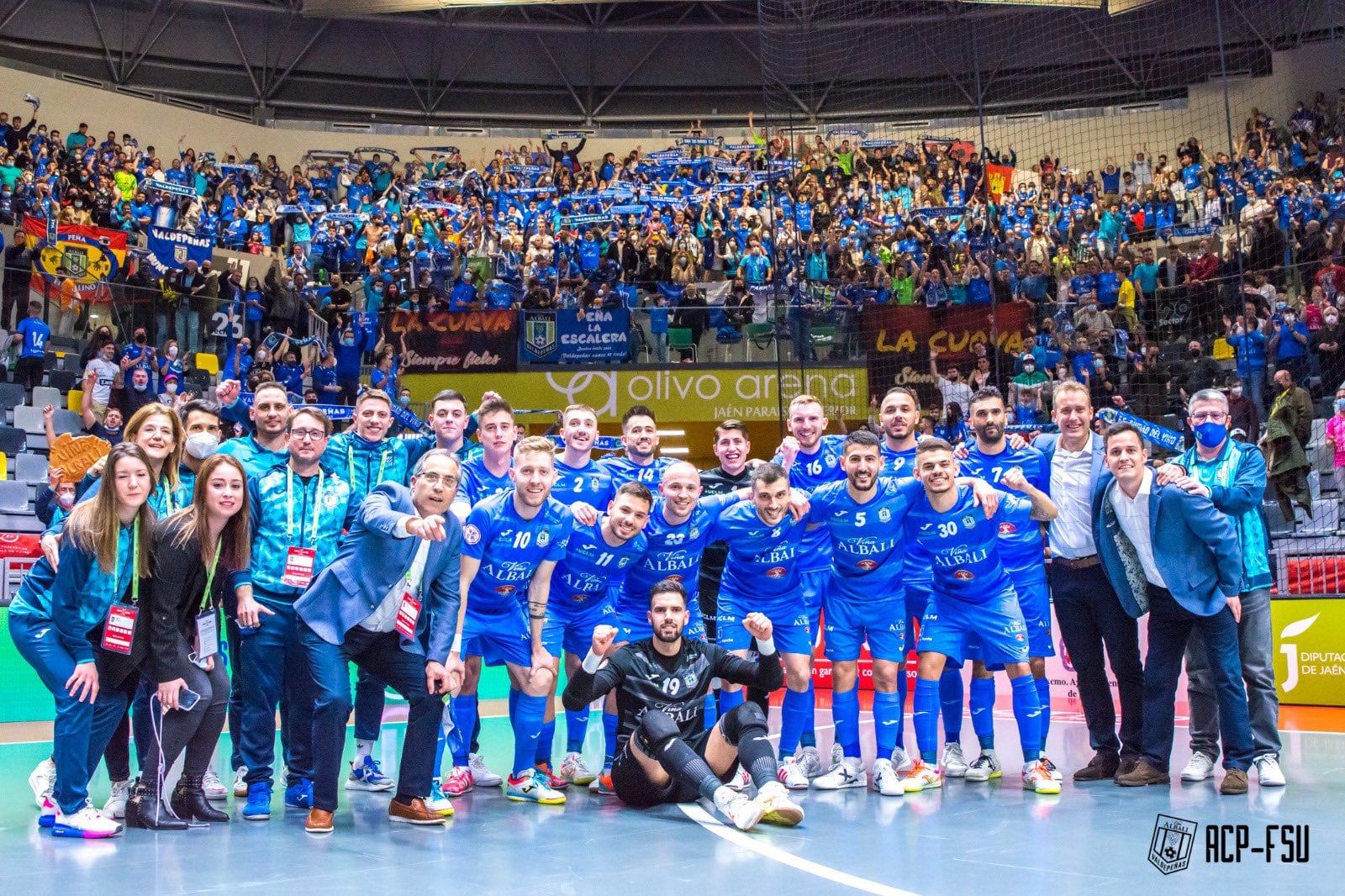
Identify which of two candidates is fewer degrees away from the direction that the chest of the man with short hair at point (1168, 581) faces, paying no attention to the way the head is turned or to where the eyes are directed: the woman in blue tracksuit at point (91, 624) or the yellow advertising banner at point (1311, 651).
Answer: the woman in blue tracksuit

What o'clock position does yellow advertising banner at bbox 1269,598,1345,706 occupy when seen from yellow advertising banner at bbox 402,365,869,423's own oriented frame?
yellow advertising banner at bbox 1269,598,1345,706 is roughly at 11 o'clock from yellow advertising banner at bbox 402,365,869,423.

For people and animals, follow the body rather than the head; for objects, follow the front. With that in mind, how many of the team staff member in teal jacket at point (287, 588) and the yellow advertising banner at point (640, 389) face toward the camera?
2

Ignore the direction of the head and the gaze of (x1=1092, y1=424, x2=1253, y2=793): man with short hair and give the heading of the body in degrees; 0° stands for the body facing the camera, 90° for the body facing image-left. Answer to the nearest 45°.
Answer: approximately 45°

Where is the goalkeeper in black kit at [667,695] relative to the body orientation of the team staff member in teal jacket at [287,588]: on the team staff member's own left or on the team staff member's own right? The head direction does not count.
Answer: on the team staff member's own left

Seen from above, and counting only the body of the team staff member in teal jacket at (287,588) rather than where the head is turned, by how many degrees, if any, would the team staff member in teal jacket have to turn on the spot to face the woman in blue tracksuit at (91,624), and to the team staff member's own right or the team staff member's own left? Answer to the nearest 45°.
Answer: approximately 45° to the team staff member's own right

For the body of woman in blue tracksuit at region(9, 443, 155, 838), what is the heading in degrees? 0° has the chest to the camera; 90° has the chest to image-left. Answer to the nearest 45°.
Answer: approximately 315°

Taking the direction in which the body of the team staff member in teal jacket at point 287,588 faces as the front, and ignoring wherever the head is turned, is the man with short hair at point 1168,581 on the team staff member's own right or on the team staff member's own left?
on the team staff member's own left

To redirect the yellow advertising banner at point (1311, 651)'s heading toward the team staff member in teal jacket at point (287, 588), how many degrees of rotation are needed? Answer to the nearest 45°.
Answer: approximately 45° to its right
